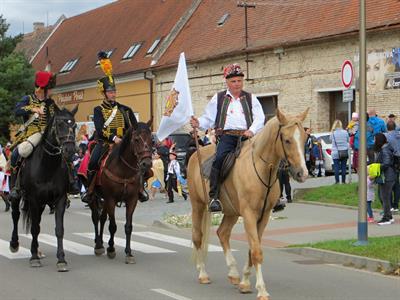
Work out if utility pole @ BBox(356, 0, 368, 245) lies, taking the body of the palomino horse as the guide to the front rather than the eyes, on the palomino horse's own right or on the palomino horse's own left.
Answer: on the palomino horse's own left

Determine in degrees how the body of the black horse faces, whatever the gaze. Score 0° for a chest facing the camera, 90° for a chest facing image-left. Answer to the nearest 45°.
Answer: approximately 315°

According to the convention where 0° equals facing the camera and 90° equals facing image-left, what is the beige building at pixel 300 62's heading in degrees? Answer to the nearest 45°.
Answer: approximately 45°

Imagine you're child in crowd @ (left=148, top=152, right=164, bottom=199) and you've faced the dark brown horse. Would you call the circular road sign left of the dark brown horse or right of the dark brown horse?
left

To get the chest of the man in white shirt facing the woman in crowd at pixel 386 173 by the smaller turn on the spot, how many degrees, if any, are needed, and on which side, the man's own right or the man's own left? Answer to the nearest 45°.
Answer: approximately 135° to the man's own left

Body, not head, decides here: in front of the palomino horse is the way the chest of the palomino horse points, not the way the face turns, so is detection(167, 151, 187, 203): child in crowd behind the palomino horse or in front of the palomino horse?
behind

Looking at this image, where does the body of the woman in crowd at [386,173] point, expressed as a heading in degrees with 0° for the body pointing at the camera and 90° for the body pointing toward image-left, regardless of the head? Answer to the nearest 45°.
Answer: approximately 90°

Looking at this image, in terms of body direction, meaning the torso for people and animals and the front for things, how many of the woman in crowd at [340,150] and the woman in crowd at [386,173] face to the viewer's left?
1
